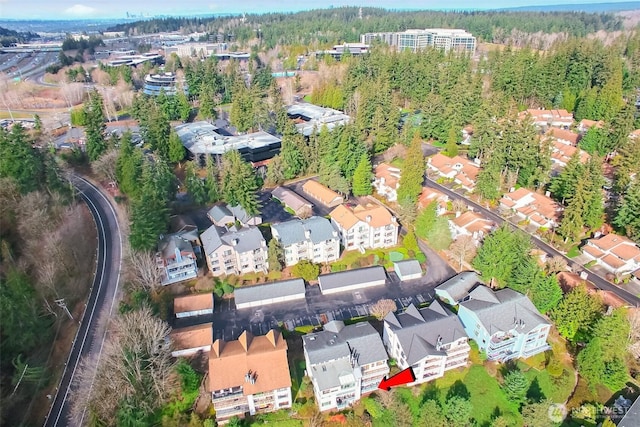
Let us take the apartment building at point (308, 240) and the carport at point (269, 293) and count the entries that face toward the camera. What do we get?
2

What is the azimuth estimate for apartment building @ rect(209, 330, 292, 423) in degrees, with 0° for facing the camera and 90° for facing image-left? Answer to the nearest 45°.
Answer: approximately 0°

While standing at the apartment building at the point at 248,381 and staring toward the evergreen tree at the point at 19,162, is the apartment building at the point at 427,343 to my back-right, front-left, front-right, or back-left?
back-right

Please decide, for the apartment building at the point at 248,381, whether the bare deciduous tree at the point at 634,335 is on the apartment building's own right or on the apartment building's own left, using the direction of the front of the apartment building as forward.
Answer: on the apartment building's own left

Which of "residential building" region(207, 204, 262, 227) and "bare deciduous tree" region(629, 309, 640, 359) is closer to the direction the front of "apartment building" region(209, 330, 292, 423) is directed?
the bare deciduous tree

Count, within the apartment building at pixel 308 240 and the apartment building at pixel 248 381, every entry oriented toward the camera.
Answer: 2

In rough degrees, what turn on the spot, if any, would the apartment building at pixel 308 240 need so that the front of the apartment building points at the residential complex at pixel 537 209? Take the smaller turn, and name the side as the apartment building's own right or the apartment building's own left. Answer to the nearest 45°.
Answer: approximately 90° to the apartment building's own left
